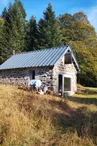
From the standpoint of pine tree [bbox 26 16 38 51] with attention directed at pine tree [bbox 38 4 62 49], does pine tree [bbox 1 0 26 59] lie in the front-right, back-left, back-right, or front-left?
back-right

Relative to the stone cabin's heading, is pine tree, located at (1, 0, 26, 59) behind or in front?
behind

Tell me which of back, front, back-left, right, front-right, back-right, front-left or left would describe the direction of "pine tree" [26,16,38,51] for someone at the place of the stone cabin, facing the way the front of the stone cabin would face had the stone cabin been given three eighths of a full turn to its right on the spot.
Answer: right

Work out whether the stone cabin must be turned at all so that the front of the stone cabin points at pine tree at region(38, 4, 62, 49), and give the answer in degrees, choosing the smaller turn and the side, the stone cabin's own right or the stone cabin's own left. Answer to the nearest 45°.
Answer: approximately 135° to the stone cabin's own left
